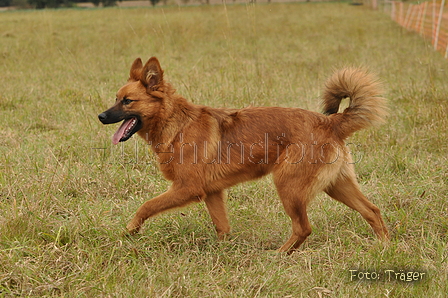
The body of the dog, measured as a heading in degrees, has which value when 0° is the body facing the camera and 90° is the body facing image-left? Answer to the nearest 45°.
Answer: approximately 90°

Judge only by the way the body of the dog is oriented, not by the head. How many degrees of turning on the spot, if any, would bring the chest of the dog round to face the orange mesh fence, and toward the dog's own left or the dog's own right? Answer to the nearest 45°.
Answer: approximately 135° to the dog's own right
